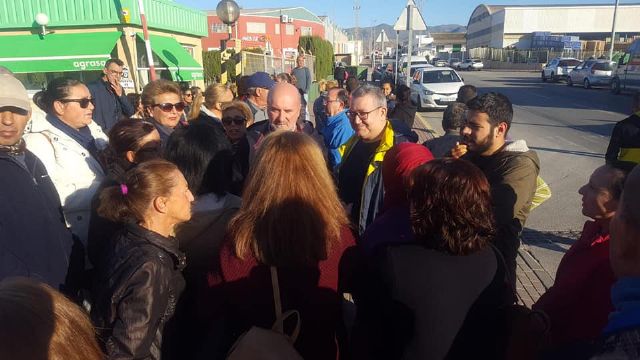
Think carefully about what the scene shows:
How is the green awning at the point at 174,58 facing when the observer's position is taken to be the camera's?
facing the viewer and to the right of the viewer

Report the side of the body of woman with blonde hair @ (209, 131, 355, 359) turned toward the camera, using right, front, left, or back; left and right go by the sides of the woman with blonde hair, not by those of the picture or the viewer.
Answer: back

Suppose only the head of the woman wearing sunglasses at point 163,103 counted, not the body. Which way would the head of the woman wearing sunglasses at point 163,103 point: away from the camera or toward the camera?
toward the camera

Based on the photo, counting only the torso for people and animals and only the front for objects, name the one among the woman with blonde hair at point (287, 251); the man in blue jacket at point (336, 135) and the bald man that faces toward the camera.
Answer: the bald man

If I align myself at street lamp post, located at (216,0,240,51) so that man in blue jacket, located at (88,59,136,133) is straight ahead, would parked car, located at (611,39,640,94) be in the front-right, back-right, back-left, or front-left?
back-left

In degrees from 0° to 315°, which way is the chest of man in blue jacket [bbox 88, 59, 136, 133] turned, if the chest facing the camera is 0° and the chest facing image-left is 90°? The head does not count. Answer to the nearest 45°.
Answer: approximately 315°

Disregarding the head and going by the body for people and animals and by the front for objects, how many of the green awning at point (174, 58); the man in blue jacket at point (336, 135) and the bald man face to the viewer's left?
1

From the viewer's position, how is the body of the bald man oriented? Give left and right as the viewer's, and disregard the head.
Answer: facing the viewer

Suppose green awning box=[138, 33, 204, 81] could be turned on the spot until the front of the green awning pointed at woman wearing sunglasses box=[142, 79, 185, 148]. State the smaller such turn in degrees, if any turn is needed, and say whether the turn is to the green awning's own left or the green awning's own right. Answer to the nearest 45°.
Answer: approximately 45° to the green awning's own right

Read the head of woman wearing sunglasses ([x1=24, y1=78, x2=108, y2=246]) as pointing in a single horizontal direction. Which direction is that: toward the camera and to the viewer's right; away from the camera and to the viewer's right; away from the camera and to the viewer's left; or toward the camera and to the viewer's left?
toward the camera and to the viewer's right

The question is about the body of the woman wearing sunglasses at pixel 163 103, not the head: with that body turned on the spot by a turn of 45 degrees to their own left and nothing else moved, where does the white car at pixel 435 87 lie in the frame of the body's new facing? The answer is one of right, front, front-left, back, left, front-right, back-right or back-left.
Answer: front-left

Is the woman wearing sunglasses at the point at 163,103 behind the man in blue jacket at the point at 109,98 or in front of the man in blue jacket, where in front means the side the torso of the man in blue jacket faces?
in front

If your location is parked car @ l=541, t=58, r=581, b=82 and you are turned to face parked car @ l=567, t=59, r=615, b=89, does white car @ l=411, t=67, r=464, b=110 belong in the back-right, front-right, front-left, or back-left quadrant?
front-right

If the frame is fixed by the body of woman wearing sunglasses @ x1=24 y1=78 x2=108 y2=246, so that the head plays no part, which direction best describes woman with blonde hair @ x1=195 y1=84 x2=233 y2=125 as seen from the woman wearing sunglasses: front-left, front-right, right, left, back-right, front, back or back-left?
left

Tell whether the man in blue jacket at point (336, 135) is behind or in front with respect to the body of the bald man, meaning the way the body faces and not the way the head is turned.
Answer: behind
